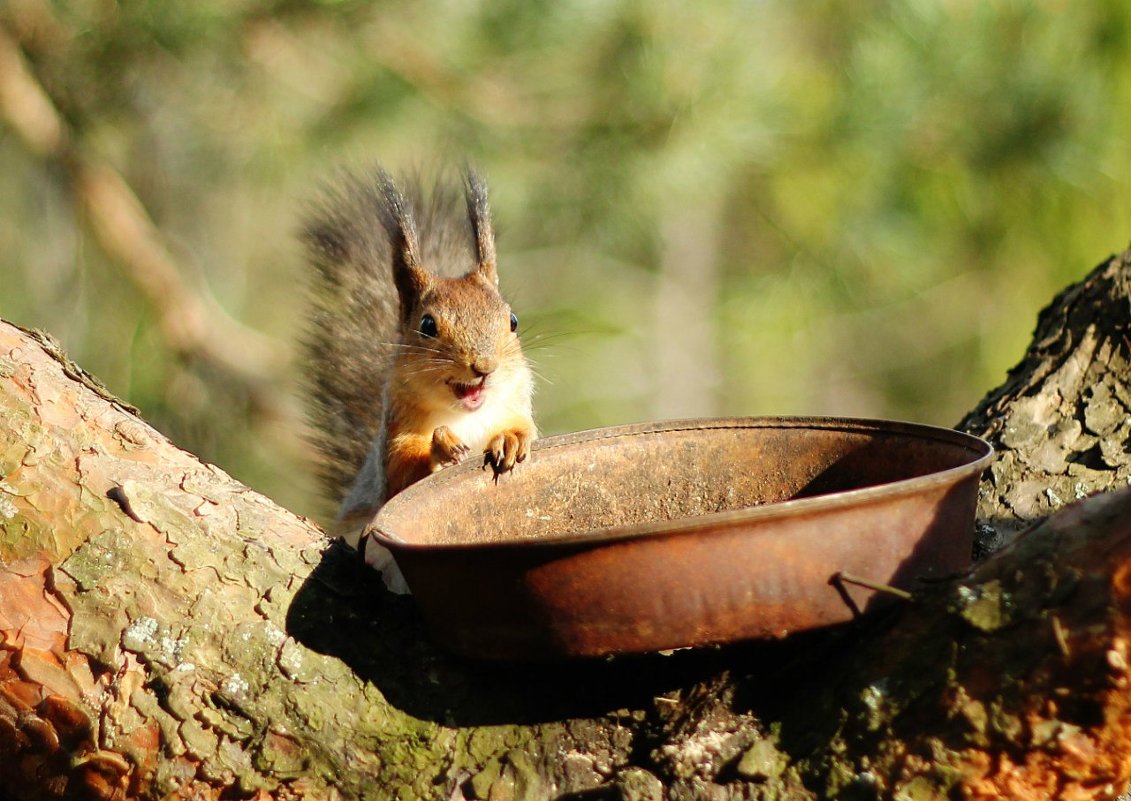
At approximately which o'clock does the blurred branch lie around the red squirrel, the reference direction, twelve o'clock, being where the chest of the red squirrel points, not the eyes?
The blurred branch is roughly at 6 o'clock from the red squirrel.

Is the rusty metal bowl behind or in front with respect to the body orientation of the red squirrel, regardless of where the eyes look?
in front

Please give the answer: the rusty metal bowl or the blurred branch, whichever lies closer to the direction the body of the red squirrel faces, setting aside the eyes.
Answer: the rusty metal bowl

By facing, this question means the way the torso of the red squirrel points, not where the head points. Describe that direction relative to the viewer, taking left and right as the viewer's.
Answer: facing the viewer and to the right of the viewer
